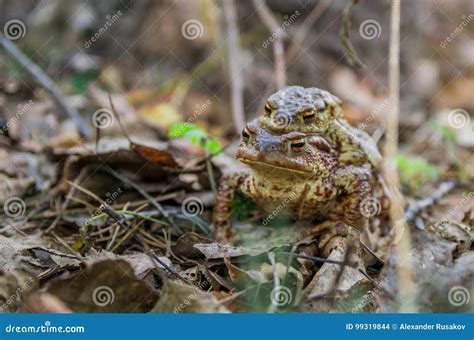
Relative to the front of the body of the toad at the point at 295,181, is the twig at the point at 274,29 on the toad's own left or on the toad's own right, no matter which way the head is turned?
on the toad's own right

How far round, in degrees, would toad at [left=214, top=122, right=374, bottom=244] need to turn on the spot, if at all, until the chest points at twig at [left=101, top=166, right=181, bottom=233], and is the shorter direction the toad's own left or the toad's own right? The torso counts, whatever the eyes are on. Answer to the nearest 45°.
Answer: approximately 90° to the toad's own right

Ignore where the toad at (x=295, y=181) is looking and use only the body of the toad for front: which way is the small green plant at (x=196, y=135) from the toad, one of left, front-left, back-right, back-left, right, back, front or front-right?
right

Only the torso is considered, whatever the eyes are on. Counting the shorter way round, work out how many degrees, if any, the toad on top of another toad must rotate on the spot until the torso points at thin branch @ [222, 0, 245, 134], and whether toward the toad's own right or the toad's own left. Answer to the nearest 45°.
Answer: approximately 135° to the toad's own right

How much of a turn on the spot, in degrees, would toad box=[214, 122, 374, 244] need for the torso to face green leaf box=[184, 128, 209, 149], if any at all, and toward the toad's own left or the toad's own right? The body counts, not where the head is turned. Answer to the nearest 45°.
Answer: approximately 90° to the toad's own right

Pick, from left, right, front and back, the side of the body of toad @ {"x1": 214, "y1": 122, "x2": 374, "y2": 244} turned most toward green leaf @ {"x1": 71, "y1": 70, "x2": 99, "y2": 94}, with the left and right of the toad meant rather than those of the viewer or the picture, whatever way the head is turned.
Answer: right

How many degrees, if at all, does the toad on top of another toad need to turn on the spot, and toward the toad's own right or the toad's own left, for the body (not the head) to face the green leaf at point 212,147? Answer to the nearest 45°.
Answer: approximately 90° to the toad's own right

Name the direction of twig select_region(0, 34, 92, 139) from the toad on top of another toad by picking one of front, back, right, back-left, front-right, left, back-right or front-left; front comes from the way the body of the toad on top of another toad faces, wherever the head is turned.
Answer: right

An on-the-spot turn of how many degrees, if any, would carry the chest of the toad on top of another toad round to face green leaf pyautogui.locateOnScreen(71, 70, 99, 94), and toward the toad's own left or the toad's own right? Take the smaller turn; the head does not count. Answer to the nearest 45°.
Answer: approximately 90° to the toad's own right

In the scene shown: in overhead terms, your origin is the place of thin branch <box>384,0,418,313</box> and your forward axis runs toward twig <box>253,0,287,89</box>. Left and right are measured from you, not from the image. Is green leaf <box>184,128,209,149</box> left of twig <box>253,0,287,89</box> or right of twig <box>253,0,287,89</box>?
left

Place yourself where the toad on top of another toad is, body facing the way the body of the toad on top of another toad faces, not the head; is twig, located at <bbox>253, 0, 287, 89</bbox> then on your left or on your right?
on your right

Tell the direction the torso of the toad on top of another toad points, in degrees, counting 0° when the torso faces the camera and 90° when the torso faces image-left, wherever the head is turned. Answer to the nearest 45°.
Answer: approximately 45°

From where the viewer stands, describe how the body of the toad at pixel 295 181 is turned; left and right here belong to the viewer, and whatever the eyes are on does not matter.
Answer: facing the viewer and to the left of the viewer
